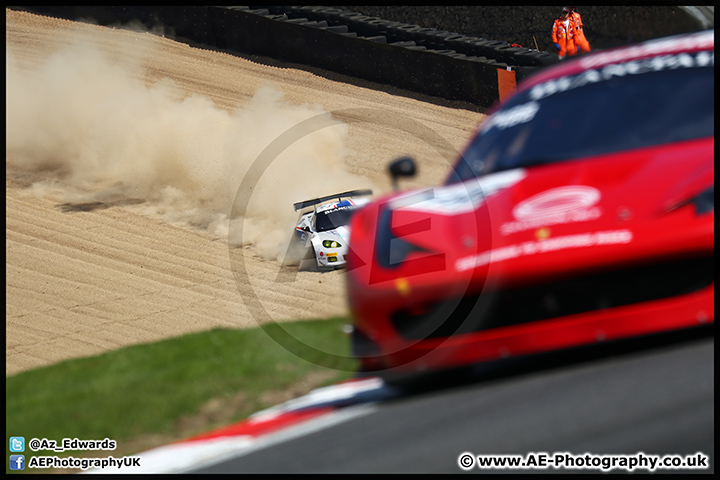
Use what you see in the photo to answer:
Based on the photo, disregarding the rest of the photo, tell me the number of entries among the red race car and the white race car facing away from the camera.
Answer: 0

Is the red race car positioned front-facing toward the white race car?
no

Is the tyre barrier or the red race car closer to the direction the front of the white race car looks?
the red race car

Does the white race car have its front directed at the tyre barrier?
no

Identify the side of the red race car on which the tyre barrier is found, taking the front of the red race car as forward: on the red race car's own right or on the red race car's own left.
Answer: on the red race car's own right

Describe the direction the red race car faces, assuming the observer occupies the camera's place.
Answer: facing the viewer and to the left of the viewer
